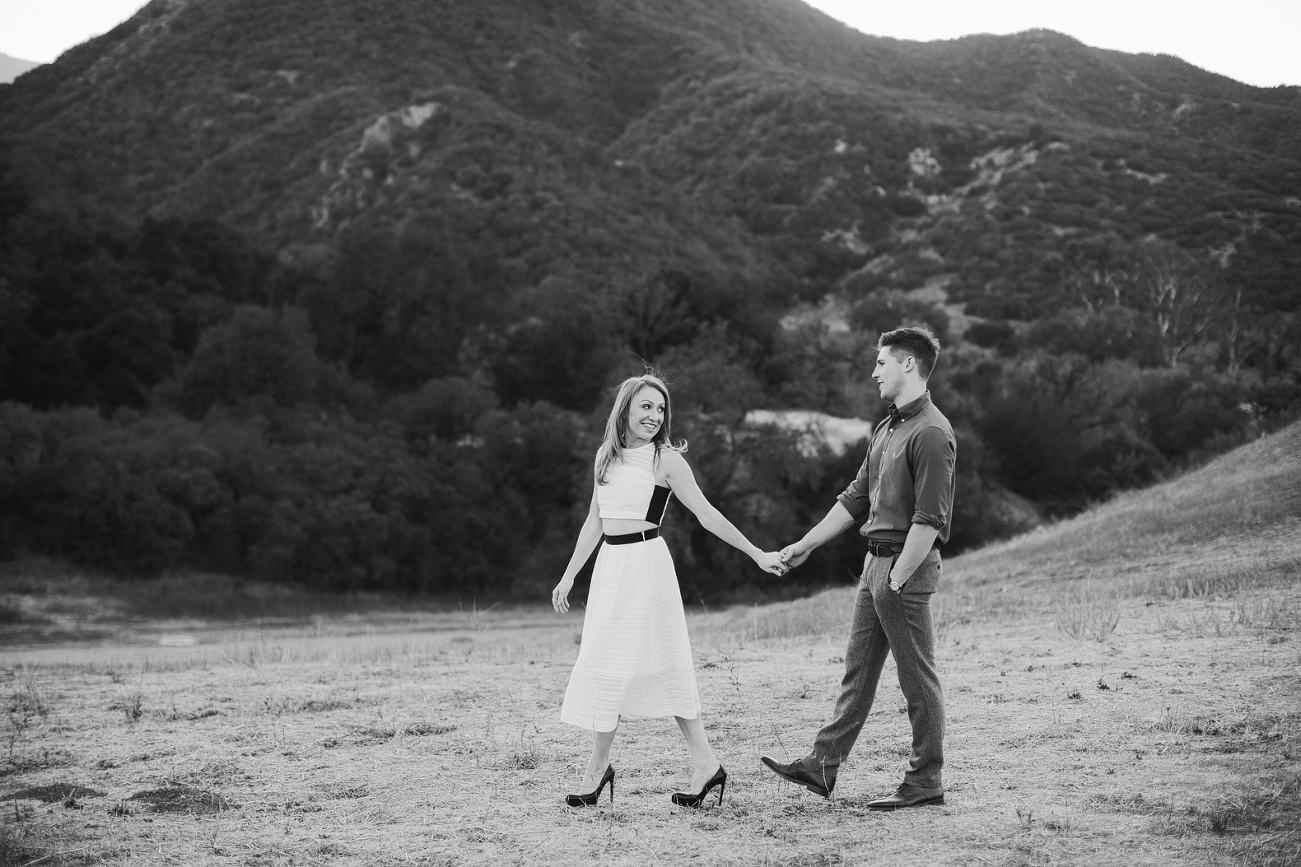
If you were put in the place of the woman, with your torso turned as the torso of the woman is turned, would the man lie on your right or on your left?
on your left

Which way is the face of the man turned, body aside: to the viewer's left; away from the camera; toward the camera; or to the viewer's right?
to the viewer's left

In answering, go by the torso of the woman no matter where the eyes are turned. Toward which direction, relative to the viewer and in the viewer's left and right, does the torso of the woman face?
facing the viewer and to the left of the viewer
